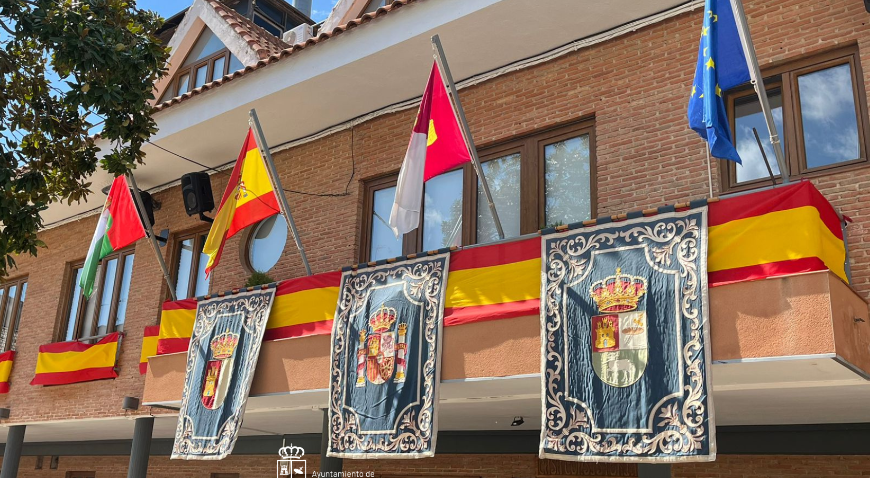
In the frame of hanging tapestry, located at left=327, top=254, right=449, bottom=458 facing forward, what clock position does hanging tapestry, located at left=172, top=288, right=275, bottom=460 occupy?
hanging tapestry, located at left=172, top=288, right=275, bottom=460 is roughly at 3 o'clock from hanging tapestry, located at left=327, top=254, right=449, bottom=458.

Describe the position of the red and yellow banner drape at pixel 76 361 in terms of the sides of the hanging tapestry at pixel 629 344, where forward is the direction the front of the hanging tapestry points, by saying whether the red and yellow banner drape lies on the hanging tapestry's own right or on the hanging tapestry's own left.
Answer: on the hanging tapestry's own right

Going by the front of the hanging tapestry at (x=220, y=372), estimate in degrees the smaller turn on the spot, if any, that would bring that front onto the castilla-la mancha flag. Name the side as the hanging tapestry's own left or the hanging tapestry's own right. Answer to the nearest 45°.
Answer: approximately 90° to the hanging tapestry's own left

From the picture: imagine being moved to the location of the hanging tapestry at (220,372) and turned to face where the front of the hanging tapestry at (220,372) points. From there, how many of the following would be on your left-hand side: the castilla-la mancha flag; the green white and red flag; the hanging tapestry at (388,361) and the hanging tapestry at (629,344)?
3

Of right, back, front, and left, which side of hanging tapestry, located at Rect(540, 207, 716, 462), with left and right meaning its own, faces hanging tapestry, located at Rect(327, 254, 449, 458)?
right
